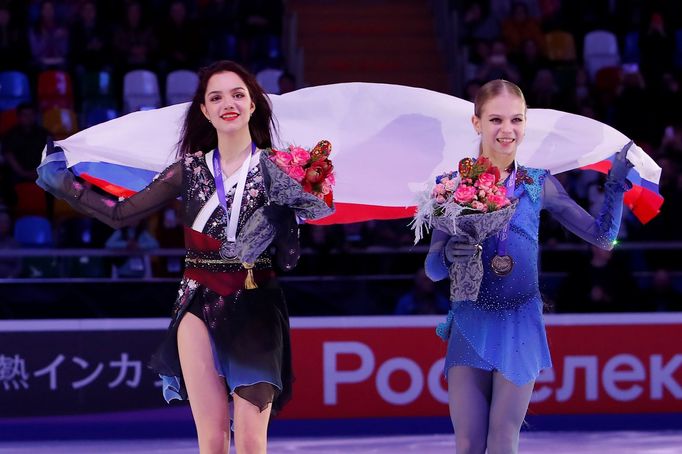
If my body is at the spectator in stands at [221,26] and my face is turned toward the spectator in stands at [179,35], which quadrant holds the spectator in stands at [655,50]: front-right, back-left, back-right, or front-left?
back-left

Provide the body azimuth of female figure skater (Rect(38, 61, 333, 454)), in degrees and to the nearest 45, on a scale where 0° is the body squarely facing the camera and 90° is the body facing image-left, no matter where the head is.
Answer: approximately 0°

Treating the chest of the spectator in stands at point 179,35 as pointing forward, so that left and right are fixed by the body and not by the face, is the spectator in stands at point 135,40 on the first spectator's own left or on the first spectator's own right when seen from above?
on the first spectator's own right

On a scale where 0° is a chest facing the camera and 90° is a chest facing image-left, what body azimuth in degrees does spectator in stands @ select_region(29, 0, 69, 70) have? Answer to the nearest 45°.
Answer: approximately 0°

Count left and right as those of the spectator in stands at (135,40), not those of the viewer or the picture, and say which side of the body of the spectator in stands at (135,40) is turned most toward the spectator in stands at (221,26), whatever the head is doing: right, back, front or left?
left

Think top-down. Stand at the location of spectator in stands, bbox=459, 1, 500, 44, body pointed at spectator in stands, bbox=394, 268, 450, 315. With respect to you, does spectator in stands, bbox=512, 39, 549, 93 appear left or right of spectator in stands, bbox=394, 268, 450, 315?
left
